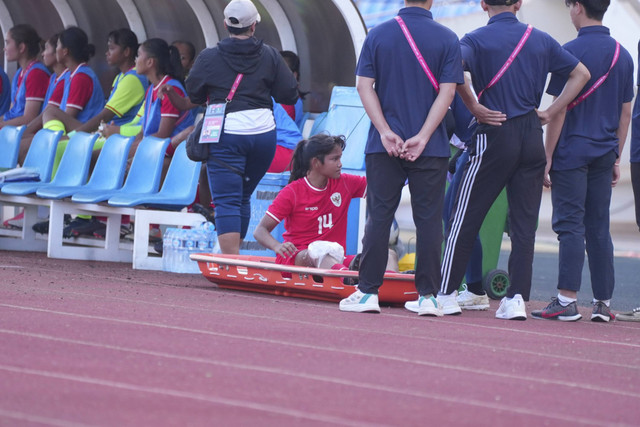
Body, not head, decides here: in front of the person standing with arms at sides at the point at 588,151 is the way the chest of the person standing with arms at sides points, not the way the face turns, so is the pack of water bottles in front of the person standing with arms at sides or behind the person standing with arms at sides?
in front

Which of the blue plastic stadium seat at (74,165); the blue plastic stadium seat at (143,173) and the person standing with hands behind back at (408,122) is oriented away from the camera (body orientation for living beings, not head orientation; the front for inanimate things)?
the person standing with hands behind back

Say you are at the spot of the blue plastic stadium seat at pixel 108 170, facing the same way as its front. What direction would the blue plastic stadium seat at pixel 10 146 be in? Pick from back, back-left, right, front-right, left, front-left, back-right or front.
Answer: right

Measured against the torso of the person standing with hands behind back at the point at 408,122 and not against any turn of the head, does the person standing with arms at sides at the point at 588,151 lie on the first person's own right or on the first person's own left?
on the first person's own right

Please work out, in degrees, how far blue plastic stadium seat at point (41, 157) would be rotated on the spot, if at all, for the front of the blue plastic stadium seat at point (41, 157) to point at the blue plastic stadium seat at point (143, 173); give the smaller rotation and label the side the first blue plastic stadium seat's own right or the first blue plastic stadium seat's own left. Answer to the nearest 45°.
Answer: approximately 90° to the first blue plastic stadium seat's own left

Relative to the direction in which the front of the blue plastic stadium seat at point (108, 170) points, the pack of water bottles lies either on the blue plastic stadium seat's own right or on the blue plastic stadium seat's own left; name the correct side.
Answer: on the blue plastic stadium seat's own left

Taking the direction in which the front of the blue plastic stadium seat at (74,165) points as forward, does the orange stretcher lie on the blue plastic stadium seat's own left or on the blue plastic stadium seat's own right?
on the blue plastic stadium seat's own left

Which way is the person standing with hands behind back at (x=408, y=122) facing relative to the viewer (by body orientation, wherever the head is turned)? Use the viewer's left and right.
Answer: facing away from the viewer

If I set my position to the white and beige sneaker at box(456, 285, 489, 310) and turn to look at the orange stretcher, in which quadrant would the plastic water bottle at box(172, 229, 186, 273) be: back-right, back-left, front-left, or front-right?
front-right
